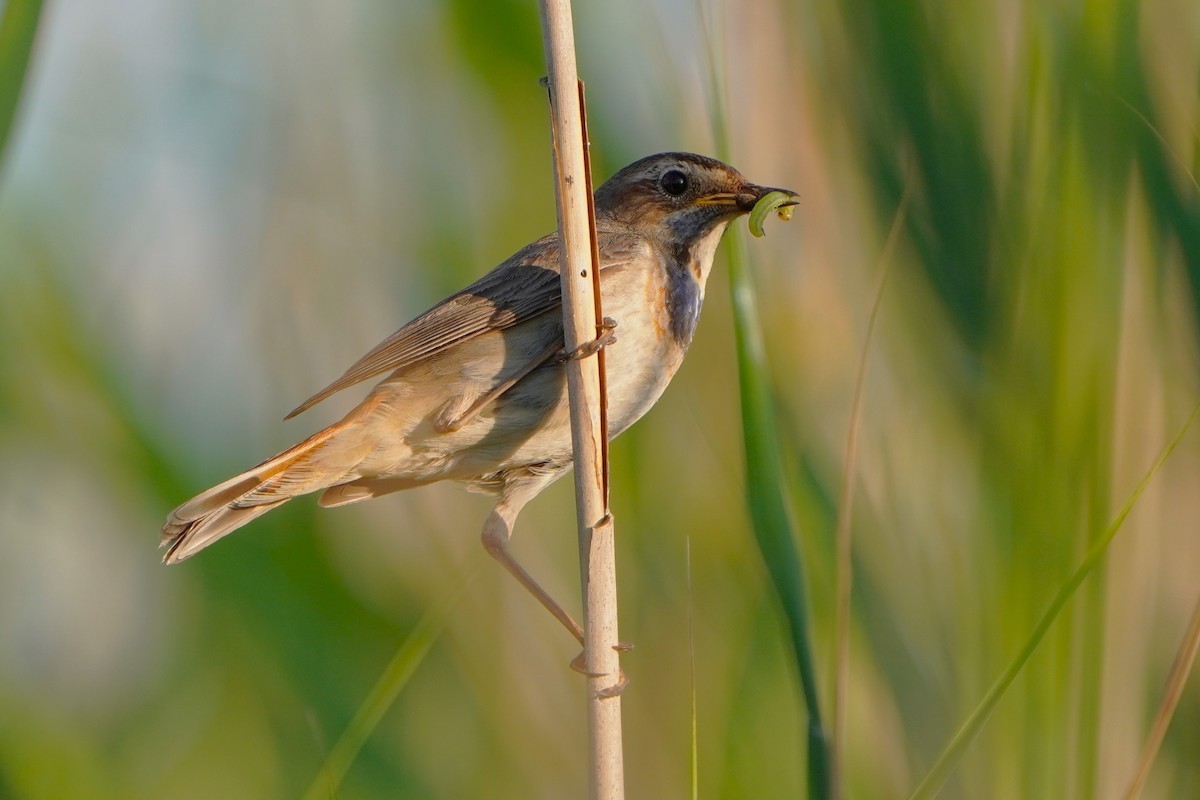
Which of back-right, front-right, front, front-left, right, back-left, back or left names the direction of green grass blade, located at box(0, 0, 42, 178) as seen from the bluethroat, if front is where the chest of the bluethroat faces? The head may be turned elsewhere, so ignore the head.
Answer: back-left

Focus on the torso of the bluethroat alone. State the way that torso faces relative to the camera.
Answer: to the viewer's right
